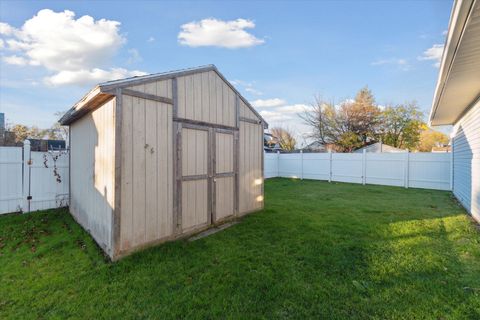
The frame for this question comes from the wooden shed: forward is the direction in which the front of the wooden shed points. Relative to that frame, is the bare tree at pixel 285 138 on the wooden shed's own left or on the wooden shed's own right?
on the wooden shed's own left

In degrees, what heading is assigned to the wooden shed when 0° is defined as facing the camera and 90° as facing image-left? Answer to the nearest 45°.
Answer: approximately 315°

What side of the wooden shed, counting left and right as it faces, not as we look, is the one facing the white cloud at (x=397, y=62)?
left

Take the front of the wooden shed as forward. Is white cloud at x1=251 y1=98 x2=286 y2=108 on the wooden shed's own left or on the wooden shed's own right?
on the wooden shed's own left

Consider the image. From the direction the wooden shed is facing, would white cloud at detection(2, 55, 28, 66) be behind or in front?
behind

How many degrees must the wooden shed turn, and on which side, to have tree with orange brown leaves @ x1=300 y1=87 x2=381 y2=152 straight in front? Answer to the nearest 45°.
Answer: approximately 90° to its left

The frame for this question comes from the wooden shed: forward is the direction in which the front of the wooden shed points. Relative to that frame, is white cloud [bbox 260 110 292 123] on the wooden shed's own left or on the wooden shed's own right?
on the wooden shed's own left

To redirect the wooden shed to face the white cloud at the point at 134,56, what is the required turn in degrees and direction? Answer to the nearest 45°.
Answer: approximately 135° to its left

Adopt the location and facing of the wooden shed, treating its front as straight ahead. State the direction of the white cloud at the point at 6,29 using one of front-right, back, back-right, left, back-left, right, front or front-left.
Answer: back
